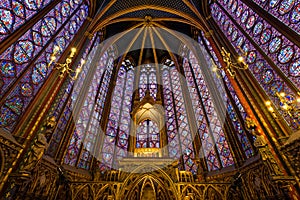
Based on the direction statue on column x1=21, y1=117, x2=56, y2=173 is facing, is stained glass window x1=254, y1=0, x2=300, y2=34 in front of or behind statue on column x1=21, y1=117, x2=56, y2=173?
in front

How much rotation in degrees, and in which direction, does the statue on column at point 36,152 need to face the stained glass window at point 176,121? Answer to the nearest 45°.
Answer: approximately 45° to its left

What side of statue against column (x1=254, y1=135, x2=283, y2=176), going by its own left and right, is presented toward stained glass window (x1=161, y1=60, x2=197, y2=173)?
right

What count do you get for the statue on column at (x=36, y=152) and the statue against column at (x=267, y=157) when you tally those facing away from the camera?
0

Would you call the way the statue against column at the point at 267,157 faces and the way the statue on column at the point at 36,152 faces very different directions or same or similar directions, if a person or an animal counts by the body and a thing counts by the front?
very different directions

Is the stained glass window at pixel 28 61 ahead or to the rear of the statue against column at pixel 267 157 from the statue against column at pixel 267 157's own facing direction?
ahead

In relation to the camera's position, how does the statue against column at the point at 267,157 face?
facing the viewer and to the left of the viewer

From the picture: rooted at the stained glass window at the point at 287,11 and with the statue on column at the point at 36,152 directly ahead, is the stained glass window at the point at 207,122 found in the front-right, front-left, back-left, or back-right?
front-right

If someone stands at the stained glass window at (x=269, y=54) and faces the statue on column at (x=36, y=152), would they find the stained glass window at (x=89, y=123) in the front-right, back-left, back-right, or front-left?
front-right

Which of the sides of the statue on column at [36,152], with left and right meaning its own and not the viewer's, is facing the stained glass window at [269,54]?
front

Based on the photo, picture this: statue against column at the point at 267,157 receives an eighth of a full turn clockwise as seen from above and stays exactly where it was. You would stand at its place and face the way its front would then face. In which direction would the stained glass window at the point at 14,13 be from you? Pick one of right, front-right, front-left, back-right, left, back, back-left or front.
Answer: front-left

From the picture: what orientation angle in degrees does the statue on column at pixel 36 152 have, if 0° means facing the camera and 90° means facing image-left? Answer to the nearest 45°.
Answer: approximately 315°

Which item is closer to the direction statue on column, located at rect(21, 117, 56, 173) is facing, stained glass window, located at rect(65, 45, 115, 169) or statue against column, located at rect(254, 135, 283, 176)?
the statue against column
